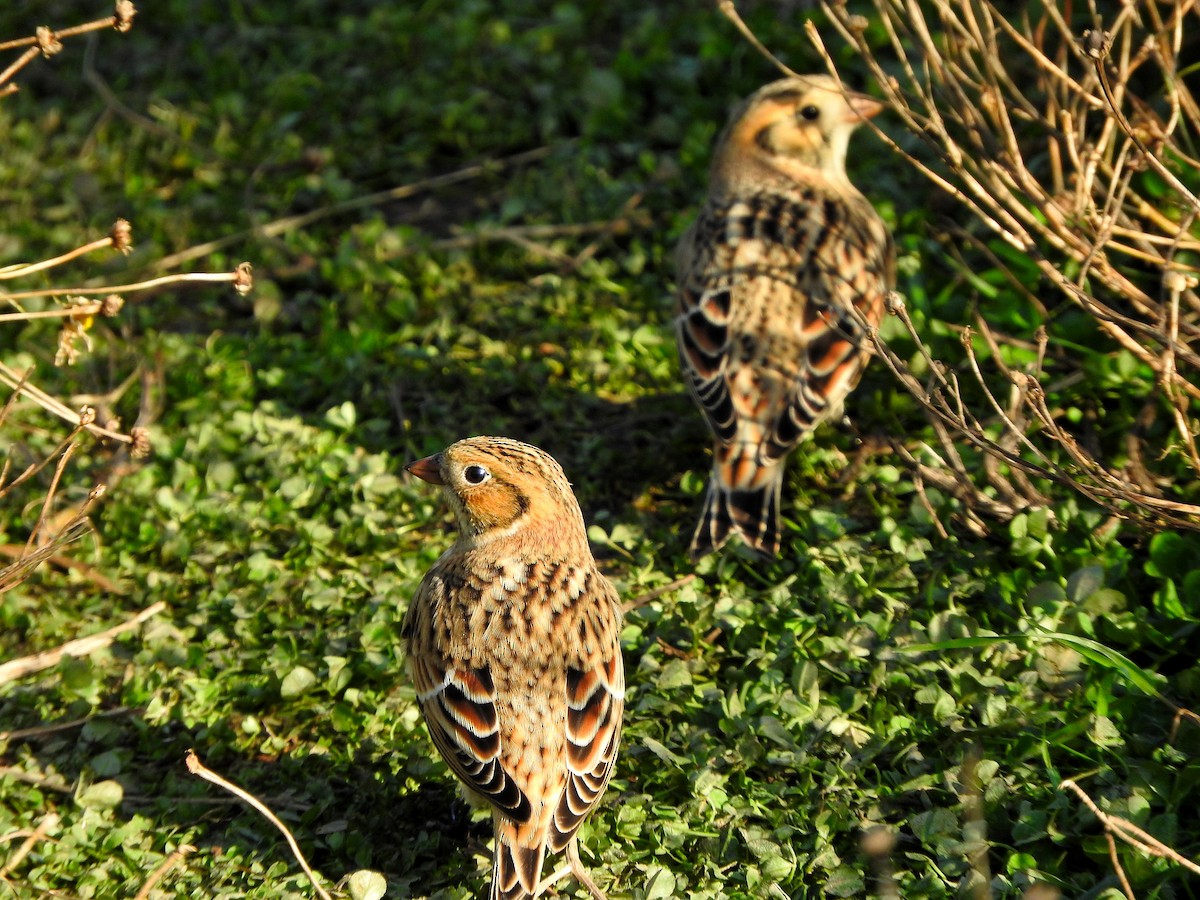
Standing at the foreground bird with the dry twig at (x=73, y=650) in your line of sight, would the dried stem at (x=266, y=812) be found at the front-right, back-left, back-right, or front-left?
front-left

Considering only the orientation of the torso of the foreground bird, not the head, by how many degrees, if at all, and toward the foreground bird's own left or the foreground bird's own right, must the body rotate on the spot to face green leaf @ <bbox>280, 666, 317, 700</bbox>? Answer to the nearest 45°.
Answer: approximately 45° to the foreground bird's own left

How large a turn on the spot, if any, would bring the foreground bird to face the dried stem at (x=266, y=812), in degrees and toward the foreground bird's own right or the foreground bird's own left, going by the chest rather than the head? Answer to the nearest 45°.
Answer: approximately 135° to the foreground bird's own left

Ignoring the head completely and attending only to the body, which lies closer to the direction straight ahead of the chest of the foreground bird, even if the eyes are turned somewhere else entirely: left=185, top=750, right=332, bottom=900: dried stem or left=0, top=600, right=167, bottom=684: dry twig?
the dry twig

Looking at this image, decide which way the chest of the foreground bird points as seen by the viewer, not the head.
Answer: away from the camera

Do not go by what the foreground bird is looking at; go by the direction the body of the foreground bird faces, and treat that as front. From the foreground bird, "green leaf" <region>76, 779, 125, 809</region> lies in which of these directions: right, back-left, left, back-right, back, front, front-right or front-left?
left

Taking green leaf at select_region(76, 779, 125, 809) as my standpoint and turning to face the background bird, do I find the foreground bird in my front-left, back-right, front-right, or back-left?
front-right

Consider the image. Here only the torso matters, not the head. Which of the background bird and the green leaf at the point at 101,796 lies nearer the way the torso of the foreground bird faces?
the background bird

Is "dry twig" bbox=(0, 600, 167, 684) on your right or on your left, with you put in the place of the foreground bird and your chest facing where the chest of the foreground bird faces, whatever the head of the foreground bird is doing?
on your left

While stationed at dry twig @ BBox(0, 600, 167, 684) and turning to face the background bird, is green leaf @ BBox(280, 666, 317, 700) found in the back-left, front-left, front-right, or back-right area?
front-right

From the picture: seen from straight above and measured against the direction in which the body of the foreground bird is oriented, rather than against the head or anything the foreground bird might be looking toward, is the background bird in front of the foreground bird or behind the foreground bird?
in front
